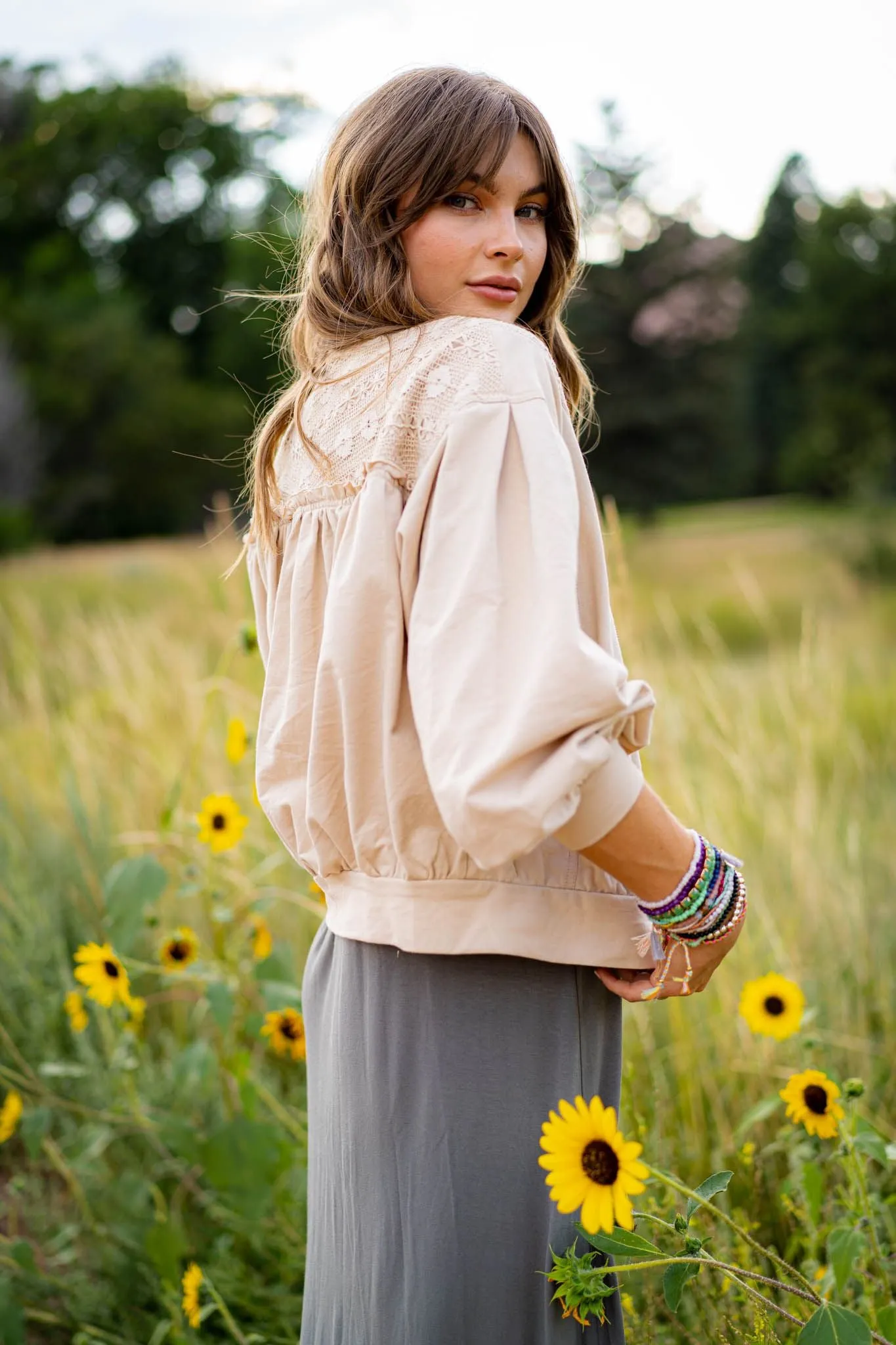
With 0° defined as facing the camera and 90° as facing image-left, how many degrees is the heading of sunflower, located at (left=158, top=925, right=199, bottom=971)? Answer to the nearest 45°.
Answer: approximately 0°

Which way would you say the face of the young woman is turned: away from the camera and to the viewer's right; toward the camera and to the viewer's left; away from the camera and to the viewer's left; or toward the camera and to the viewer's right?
toward the camera and to the viewer's right

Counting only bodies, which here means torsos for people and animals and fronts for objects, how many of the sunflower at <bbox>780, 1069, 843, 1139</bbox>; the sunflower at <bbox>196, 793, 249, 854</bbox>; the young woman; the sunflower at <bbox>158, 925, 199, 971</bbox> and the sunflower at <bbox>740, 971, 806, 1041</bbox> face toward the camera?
4

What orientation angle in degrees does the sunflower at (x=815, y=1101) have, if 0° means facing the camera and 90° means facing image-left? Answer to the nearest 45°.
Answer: approximately 0°

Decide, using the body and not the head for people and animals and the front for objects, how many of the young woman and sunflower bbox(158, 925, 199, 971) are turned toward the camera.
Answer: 1
